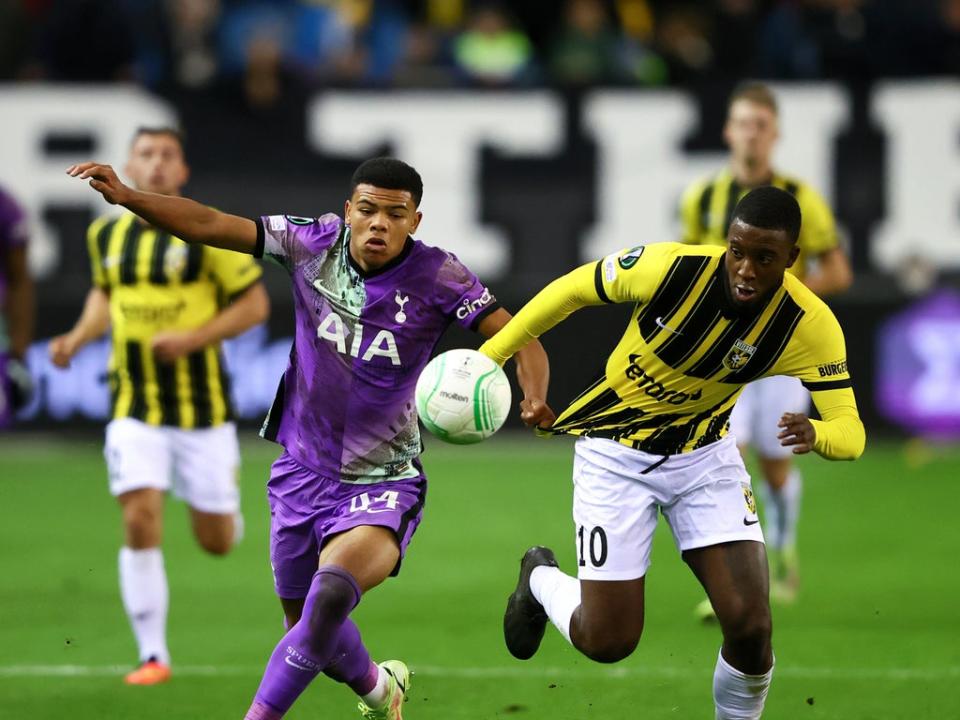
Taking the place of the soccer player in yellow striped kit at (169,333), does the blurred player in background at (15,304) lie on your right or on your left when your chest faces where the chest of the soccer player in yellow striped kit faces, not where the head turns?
on your right

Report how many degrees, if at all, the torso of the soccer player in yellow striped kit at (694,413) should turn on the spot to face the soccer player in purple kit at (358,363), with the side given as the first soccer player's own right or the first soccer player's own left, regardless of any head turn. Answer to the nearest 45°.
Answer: approximately 90° to the first soccer player's own right

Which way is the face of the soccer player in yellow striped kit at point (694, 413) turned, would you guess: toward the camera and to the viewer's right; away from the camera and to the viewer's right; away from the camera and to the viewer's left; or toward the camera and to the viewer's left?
toward the camera and to the viewer's left

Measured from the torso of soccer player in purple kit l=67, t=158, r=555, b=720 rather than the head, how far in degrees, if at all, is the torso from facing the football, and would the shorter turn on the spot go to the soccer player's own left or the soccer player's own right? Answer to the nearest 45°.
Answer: approximately 45° to the soccer player's own left

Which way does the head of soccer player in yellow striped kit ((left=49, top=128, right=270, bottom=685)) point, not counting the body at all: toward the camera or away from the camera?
toward the camera

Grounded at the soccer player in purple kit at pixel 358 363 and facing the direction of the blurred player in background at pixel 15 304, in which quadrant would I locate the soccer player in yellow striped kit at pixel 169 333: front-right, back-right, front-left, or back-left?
front-right

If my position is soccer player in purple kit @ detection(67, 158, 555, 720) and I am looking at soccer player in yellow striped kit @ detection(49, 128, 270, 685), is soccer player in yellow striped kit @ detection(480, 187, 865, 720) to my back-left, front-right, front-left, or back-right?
back-right

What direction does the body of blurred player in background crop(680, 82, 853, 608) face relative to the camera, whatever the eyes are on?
toward the camera

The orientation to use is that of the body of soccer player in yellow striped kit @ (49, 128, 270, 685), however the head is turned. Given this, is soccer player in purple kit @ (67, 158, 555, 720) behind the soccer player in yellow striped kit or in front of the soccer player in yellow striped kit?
in front

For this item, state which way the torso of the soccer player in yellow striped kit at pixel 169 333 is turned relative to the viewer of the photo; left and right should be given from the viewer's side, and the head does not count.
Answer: facing the viewer

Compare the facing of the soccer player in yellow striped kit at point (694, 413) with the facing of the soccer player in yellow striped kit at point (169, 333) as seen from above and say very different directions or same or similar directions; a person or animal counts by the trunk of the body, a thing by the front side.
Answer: same or similar directions
